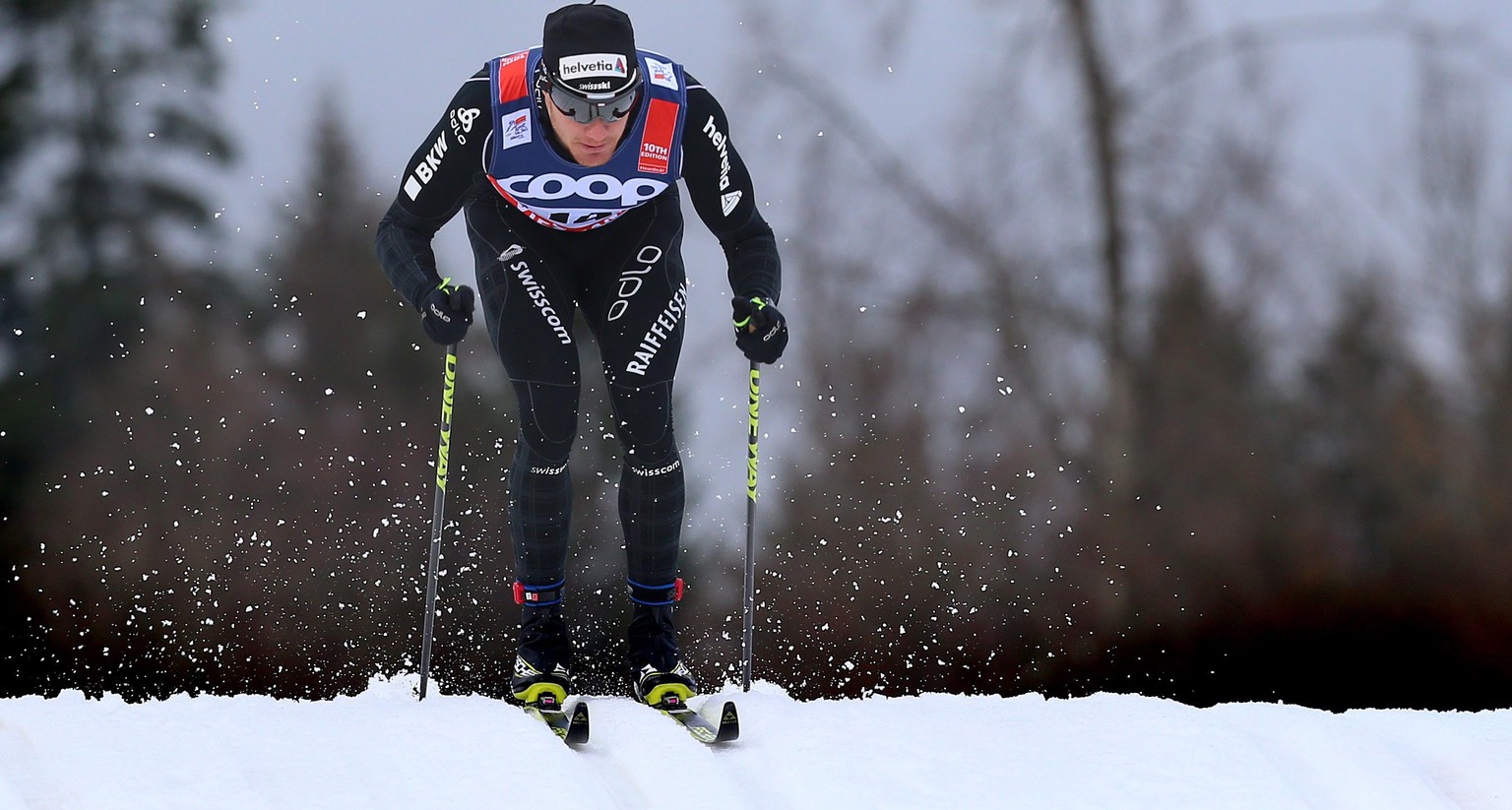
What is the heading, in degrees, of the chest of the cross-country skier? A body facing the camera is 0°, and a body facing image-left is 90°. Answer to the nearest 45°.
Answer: approximately 0°
